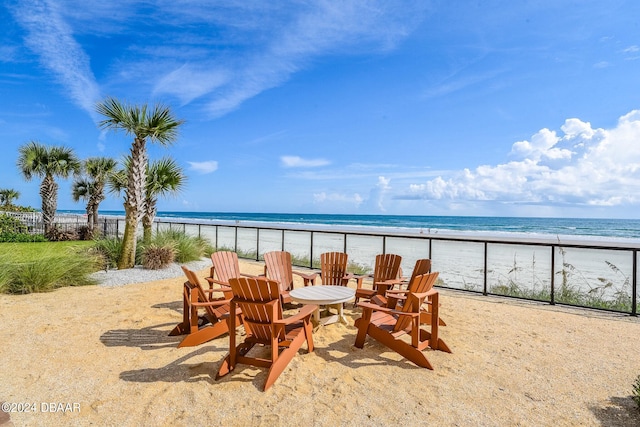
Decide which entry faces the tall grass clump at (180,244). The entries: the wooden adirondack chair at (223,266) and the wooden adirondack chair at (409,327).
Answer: the wooden adirondack chair at (409,327)

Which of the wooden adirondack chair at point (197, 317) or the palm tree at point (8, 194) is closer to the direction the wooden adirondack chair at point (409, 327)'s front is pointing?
the palm tree

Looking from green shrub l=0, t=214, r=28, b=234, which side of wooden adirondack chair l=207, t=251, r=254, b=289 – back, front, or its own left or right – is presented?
back

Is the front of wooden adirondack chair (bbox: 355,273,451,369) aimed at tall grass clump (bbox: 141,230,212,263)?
yes

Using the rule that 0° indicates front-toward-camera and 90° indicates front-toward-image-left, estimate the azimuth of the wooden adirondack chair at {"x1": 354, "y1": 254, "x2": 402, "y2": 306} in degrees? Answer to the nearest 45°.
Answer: approximately 45°

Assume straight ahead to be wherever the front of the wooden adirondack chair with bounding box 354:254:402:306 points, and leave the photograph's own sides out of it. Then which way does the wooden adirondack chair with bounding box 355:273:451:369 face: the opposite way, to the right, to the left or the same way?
to the right

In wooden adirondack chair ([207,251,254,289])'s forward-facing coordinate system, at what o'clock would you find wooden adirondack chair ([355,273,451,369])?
wooden adirondack chair ([355,273,451,369]) is roughly at 12 o'clock from wooden adirondack chair ([207,251,254,289]).

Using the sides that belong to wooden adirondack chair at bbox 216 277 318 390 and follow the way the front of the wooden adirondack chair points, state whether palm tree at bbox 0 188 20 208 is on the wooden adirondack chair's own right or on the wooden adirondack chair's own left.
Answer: on the wooden adirondack chair's own left

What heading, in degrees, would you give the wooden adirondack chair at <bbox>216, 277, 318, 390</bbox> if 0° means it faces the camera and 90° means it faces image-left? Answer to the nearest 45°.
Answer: approximately 225°

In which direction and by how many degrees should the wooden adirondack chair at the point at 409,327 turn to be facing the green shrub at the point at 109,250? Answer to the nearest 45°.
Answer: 0° — it already faces it

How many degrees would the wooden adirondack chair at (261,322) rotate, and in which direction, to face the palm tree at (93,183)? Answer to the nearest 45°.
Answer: approximately 90° to its left

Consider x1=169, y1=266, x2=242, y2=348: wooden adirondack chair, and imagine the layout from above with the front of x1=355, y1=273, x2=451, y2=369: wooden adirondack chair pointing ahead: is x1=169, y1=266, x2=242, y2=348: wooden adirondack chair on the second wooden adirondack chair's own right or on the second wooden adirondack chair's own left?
on the second wooden adirondack chair's own left

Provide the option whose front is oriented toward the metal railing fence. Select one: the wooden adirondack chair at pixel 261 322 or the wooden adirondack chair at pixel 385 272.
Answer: the wooden adirondack chair at pixel 261 322

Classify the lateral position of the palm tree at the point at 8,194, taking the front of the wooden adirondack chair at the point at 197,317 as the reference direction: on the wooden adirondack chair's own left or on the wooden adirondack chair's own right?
on the wooden adirondack chair's own left

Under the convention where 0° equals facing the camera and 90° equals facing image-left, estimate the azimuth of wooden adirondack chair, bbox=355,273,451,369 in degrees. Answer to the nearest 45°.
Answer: approximately 135°

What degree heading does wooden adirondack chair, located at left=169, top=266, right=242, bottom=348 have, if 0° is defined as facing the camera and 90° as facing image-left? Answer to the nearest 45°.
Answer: approximately 225°
